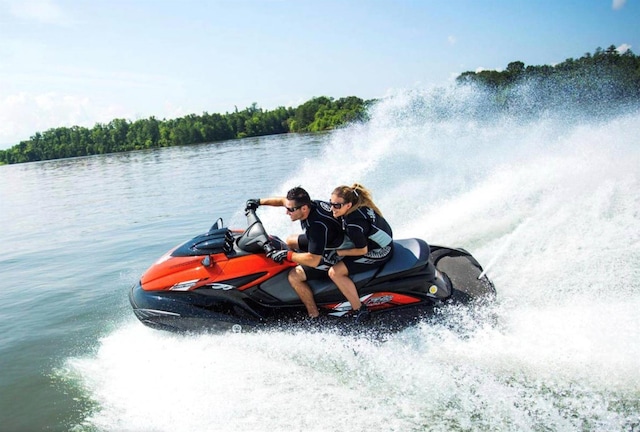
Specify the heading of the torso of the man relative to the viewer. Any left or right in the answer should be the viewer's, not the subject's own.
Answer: facing to the left of the viewer

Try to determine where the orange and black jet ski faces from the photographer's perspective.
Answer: facing to the left of the viewer

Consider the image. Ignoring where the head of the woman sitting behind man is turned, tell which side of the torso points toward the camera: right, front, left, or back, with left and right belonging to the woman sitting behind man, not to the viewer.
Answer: left

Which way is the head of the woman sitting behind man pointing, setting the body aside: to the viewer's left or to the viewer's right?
to the viewer's left

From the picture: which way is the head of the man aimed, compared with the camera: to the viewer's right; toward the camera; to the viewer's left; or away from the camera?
to the viewer's left
